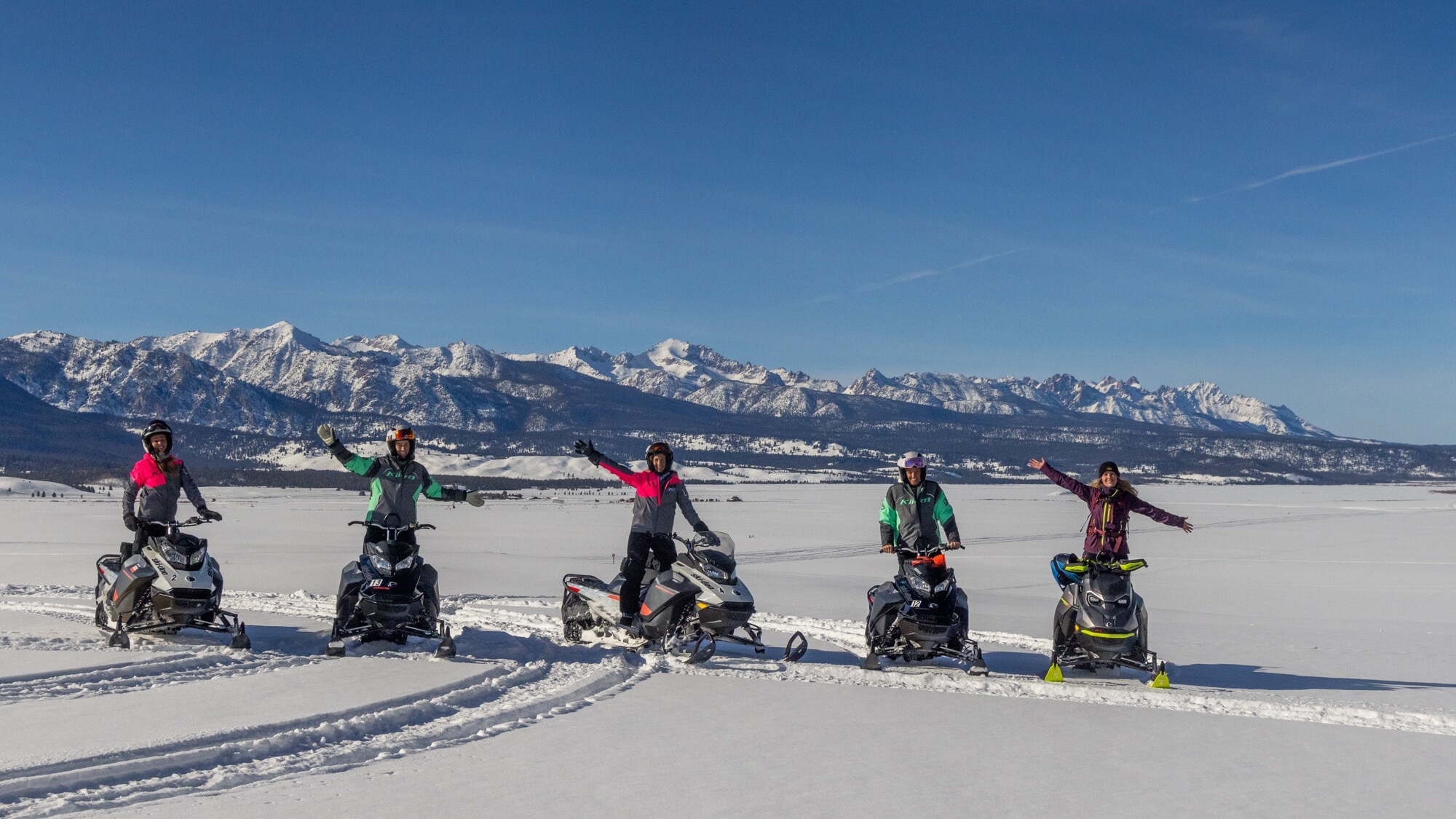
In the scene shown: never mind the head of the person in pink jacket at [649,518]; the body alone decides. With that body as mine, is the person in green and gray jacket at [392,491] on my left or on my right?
on my right

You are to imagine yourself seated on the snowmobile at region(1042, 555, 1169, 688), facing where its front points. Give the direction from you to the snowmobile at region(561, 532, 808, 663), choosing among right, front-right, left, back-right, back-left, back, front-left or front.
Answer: right

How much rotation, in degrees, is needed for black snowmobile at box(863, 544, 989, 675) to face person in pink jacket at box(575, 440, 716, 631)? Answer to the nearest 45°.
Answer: approximately 90° to its right

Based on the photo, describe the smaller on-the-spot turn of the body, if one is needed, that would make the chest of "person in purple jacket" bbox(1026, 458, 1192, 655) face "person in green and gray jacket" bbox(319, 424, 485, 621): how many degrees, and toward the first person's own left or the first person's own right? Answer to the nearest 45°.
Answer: approximately 90° to the first person's own right

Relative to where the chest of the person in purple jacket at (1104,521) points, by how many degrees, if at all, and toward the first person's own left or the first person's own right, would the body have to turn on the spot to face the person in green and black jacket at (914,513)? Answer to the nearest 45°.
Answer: approximately 90° to the first person's own right

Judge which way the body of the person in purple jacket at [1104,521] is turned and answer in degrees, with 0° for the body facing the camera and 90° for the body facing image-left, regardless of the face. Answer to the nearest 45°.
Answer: approximately 0°

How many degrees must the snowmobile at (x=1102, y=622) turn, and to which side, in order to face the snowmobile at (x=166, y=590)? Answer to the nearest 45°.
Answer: approximately 90° to its right

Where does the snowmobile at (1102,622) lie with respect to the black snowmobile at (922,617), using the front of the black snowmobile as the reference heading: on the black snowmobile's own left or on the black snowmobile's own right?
on the black snowmobile's own left

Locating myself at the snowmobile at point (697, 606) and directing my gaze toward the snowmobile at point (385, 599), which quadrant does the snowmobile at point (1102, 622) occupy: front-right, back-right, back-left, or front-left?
back-left
